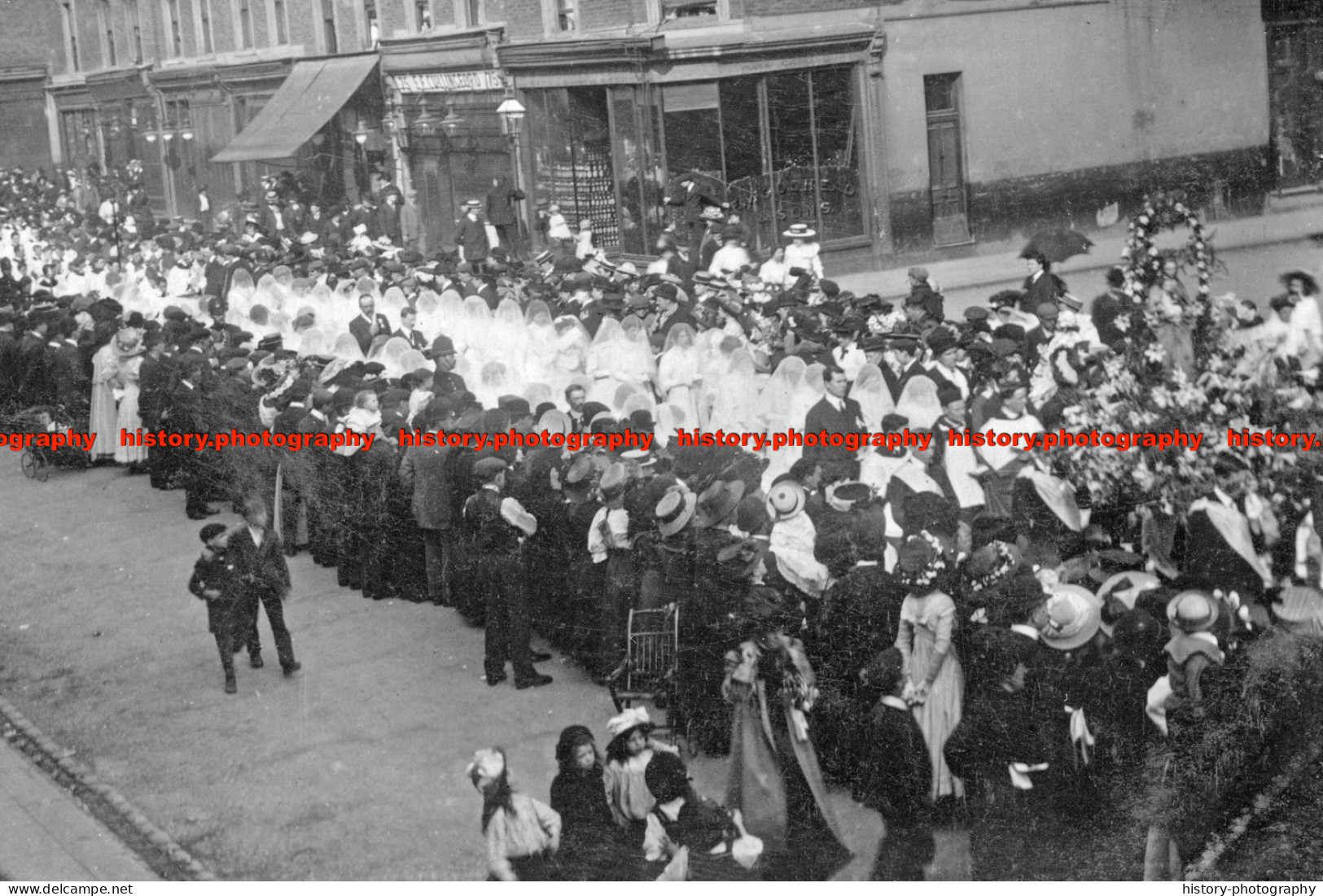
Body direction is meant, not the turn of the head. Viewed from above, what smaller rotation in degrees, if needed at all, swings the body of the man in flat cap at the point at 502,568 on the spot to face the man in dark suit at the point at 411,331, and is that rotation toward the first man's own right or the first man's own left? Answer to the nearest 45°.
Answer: approximately 45° to the first man's own left

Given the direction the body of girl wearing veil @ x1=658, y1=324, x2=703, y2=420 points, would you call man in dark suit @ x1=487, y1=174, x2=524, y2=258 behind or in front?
behind

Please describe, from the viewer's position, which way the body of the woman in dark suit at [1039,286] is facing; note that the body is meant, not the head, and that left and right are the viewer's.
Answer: facing the viewer and to the left of the viewer

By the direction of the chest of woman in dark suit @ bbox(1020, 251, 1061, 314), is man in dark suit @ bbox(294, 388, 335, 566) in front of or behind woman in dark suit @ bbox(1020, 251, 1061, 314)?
in front

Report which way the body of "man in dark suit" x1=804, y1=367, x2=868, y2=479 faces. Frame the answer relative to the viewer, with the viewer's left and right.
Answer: facing the viewer and to the right of the viewer

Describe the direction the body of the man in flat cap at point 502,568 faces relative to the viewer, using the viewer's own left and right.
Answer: facing away from the viewer and to the right of the viewer
